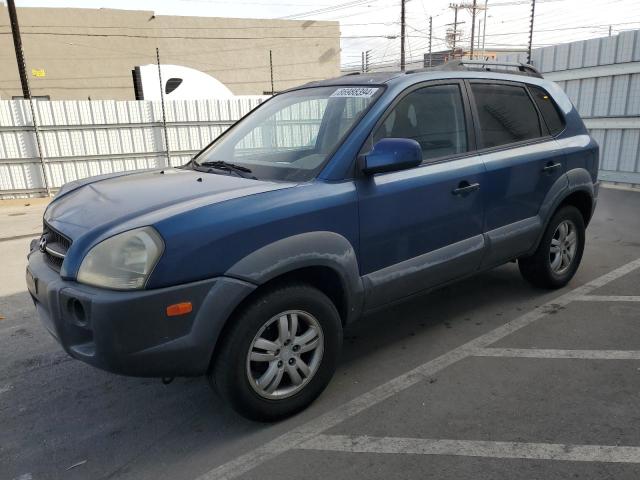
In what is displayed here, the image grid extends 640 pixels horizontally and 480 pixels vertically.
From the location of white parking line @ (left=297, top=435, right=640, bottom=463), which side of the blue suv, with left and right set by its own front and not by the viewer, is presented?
left

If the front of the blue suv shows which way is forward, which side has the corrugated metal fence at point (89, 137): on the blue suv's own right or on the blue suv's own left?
on the blue suv's own right

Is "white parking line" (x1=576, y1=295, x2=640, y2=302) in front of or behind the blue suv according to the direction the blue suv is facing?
behind

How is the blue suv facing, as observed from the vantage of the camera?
facing the viewer and to the left of the viewer

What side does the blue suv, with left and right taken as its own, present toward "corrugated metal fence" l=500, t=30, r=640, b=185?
back

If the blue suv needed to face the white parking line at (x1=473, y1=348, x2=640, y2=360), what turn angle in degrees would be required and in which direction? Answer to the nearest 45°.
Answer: approximately 135° to its left

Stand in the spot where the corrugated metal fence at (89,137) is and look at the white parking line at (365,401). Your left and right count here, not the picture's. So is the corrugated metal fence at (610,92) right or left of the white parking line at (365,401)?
left
